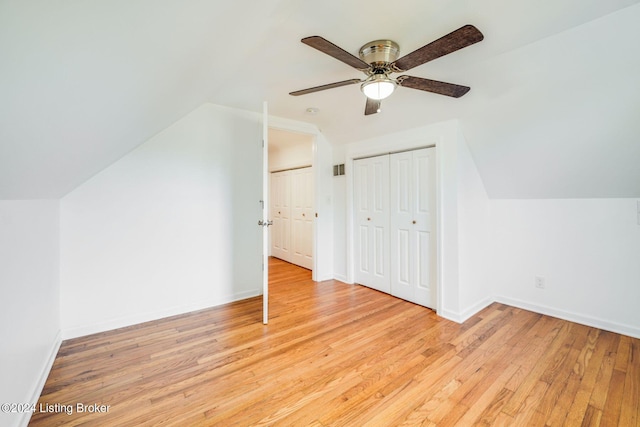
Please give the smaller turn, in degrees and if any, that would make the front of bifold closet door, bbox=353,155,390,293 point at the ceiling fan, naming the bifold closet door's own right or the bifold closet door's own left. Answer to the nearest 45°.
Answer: approximately 45° to the bifold closet door's own left

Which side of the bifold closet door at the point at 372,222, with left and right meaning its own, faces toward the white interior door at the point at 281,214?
right

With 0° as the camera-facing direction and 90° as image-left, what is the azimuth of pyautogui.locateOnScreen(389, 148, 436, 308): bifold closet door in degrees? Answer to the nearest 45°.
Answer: approximately 45°

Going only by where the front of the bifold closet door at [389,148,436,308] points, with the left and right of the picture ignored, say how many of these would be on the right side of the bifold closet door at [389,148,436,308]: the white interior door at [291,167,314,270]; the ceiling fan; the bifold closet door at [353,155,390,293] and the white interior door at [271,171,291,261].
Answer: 3

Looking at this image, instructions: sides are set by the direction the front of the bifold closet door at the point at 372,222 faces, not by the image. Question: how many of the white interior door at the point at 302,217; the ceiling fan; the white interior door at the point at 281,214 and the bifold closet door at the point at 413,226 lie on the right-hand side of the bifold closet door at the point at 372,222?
2

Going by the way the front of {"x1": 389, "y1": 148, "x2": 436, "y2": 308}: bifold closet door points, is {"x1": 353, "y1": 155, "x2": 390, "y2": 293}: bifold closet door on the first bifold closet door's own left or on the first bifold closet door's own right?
on the first bifold closet door's own right

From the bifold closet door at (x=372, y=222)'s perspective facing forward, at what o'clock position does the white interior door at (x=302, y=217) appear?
The white interior door is roughly at 3 o'clock from the bifold closet door.

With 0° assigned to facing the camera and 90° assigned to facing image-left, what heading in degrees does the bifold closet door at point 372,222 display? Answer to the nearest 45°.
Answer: approximately 45°

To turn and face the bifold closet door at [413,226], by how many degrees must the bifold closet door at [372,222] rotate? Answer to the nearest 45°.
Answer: approximately 90° to its left

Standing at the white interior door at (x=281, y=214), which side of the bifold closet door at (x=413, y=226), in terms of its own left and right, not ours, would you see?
right
